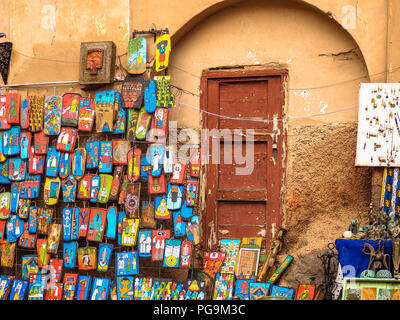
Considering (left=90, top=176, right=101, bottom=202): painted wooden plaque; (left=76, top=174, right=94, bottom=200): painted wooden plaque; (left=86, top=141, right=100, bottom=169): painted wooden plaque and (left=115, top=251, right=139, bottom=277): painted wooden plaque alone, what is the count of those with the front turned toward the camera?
4

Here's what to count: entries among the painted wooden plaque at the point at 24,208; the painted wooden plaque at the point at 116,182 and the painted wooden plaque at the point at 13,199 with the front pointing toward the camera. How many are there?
3

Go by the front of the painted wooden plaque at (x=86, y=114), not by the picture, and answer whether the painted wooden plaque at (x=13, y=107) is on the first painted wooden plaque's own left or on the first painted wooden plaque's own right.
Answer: on the first painted wooden plaque's own right

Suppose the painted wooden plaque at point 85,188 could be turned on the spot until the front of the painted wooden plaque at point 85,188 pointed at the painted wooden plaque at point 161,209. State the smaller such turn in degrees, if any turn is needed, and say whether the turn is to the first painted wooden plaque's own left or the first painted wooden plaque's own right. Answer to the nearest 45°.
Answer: approximately 45° to the first painted wooden plaque's own left

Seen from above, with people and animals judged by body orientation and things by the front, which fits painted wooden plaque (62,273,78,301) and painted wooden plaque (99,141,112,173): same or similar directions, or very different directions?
same or similar directions

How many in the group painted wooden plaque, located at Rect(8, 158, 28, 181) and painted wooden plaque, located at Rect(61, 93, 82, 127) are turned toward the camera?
2

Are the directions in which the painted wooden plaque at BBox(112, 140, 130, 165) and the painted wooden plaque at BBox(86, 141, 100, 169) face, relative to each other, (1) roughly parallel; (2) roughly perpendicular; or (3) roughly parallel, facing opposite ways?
roughly parallel

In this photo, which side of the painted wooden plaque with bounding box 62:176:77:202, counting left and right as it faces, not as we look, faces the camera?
front

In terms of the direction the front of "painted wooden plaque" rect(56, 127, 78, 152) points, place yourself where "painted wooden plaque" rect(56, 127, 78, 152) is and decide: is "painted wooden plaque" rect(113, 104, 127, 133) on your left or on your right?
on your left

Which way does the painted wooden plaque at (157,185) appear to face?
toward the camera

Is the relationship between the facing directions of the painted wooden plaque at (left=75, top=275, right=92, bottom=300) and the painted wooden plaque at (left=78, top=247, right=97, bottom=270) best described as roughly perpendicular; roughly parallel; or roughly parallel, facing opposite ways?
roughly parallel

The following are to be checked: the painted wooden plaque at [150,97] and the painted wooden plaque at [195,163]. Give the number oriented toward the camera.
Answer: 2

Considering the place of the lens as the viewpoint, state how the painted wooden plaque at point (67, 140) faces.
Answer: facing the viewer

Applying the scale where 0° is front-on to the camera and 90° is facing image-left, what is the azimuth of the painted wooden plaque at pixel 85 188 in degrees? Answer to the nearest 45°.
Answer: approximately 0°
